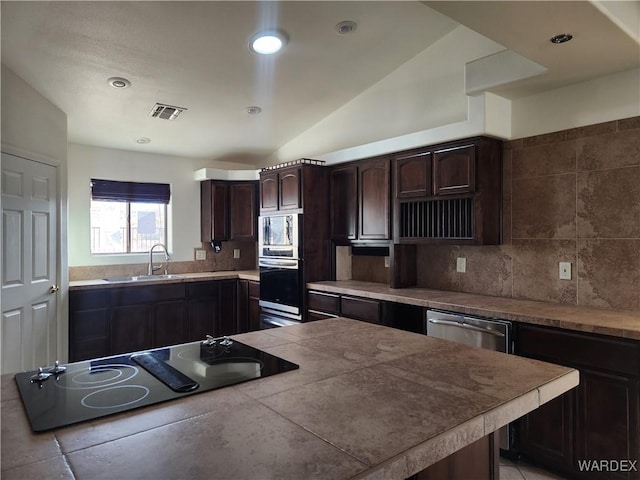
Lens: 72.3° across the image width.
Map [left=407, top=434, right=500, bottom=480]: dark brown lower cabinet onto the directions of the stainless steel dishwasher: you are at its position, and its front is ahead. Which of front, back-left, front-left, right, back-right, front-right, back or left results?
front-left

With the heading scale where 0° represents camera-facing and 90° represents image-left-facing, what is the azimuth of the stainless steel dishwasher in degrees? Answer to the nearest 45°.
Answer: approximately 45°

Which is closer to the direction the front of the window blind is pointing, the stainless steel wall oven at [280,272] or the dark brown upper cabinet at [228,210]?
the stainless steel wall oven

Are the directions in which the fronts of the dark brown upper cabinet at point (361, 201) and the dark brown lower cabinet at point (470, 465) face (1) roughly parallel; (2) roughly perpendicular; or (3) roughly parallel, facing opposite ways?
roughly perpendicular

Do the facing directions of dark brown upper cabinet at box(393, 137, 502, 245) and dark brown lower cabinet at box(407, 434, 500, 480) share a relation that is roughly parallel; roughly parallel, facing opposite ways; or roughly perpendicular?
roughly perpendicular

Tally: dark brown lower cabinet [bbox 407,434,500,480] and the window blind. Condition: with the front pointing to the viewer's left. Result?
0

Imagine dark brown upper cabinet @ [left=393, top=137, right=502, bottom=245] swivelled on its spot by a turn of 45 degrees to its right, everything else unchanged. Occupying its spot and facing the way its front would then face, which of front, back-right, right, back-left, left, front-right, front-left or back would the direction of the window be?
front

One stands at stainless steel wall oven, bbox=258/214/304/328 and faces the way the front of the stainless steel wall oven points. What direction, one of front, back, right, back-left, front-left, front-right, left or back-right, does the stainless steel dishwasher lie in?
left

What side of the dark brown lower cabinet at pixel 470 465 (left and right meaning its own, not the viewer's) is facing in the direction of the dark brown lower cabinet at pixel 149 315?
back
